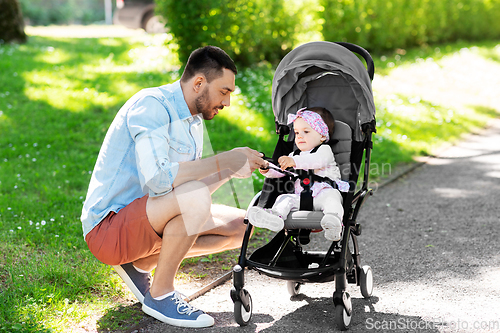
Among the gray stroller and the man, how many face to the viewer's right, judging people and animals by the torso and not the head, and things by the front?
1

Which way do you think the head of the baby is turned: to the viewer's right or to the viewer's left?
to the viewer's left

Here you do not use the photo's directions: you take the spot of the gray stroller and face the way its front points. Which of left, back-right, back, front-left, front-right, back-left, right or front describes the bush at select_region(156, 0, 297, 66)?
back-right

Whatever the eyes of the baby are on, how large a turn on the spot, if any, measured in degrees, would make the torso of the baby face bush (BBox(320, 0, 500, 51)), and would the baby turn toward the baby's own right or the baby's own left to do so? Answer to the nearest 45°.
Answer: approximately 135° to the baby's own right

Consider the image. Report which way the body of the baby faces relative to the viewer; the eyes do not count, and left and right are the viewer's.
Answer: facing the viewer and to the left of the viewer

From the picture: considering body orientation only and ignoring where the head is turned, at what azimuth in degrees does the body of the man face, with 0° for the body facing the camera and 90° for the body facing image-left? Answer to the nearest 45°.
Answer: approximately 270°

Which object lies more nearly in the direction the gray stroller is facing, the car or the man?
the man

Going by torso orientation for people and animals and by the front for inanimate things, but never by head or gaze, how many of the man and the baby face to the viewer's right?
1

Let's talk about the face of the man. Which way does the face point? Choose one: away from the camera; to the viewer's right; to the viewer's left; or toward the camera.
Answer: to the viewer's right

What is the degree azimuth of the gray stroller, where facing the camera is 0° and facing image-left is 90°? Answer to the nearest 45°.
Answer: approximately 45°
